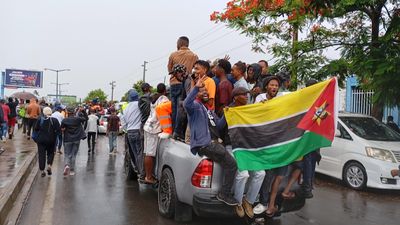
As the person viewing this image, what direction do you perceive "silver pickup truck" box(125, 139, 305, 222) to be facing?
facing away from the viewer and to the left of the viewer

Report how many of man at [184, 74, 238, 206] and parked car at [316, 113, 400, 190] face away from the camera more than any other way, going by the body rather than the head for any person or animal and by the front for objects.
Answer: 0

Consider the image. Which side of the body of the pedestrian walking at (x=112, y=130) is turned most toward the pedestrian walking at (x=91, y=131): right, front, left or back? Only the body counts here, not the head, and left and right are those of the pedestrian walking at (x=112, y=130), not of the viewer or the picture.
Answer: left

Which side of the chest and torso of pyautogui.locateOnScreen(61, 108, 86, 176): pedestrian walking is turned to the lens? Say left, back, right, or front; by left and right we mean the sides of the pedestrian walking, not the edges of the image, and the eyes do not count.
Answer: back

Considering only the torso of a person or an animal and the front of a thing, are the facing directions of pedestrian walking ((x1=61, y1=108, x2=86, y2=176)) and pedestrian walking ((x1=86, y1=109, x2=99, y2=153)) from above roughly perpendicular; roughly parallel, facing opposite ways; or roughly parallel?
roughly parallel

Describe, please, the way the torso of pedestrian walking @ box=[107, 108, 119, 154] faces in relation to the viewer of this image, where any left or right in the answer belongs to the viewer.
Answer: facing away from the viewer

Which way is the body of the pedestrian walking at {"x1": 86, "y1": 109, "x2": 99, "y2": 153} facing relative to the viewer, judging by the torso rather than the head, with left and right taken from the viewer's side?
facing away from the viewer

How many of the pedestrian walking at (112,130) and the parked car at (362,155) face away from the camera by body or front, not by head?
1

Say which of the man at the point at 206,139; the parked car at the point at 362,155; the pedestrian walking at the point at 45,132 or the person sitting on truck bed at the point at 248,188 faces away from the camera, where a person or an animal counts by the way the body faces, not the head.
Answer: the pedestrian walking

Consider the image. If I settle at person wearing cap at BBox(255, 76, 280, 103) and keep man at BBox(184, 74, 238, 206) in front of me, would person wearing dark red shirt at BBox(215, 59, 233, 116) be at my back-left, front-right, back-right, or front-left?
front-right

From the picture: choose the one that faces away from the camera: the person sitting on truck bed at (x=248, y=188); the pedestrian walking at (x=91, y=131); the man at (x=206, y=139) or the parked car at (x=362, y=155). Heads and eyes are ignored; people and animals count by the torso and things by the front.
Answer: the pedestrian walking

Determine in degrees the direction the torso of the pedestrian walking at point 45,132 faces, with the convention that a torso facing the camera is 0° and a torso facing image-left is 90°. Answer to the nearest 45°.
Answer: approximately 180°

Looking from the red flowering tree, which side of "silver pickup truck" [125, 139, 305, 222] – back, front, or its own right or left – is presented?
right

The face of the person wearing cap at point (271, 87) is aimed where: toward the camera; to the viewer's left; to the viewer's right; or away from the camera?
toward the camera

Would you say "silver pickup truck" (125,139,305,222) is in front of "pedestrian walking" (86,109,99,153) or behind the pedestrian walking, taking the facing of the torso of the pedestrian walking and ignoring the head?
behind

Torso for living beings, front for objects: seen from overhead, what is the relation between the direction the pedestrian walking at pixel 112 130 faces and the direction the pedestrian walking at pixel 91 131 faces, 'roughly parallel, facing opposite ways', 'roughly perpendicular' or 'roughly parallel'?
roughly parallel

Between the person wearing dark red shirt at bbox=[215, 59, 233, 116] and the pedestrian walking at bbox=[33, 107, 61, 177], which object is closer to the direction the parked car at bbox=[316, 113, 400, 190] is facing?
the person wearing dark red shirt
